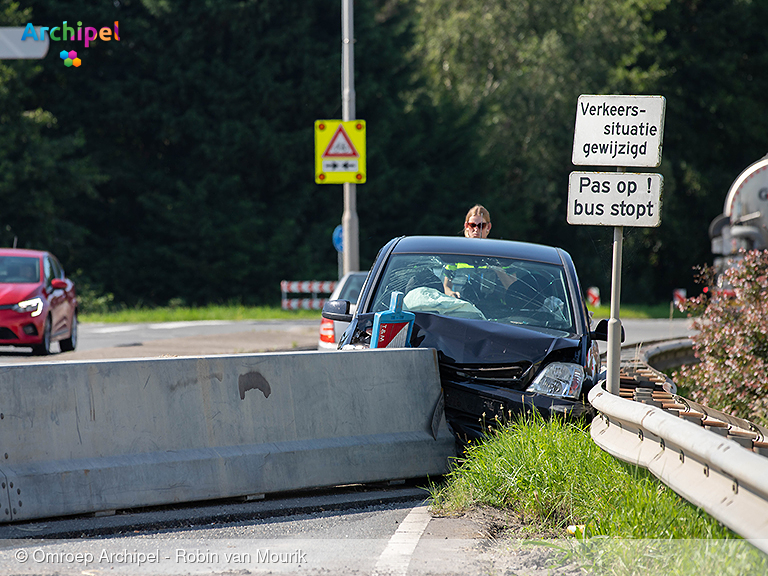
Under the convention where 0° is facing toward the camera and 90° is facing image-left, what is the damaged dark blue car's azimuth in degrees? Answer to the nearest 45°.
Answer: approximately 0°

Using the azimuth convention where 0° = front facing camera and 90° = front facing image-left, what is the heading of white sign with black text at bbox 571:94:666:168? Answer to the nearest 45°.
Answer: approximately 0°

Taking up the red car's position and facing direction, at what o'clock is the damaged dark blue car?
The damaged dark blue car is roughly at 10 o'clock from the red car.

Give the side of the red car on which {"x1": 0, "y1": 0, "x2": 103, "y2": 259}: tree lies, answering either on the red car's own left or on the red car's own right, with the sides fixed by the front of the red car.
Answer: on the red car's own right

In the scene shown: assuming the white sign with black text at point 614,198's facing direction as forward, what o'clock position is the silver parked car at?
The silver parked car is roughly at 5 o'clock from the white sign with black text.

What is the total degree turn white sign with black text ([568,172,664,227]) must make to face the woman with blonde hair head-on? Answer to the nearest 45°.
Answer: approximately 135° to its right

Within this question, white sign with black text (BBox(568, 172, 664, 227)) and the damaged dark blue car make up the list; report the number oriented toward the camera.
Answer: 2

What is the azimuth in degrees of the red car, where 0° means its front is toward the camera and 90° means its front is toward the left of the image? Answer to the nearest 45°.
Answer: approximately 45°
